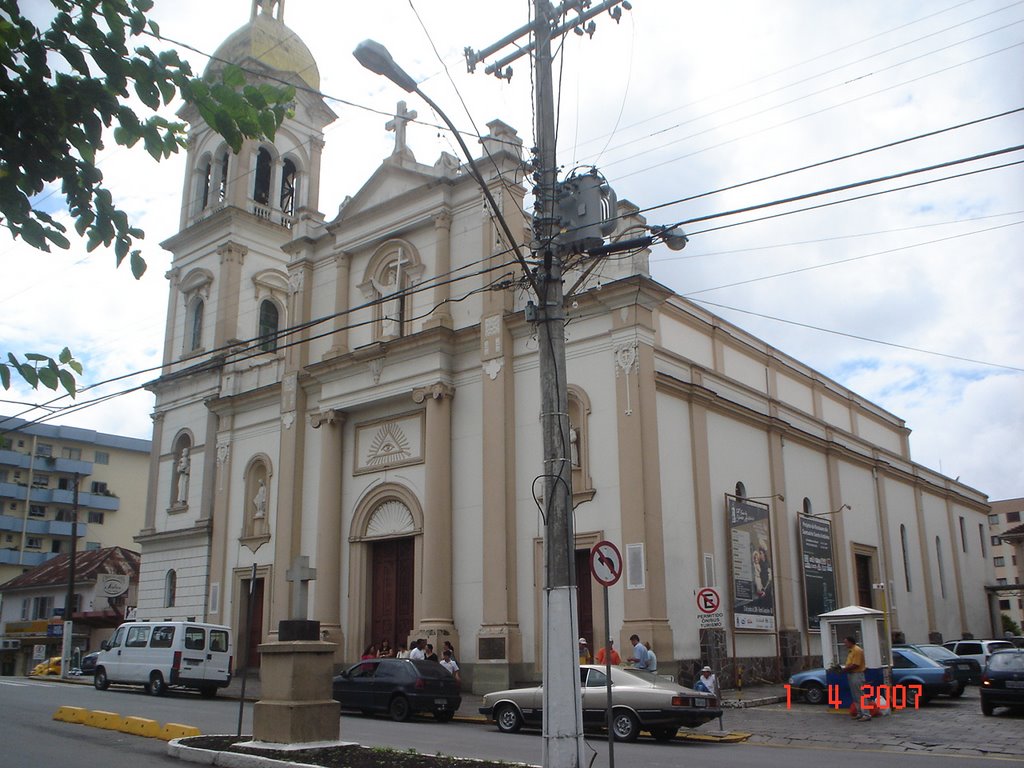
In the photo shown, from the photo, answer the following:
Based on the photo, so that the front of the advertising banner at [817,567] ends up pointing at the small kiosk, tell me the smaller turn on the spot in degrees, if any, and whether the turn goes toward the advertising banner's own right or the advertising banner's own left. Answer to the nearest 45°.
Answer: approximately 45° to the advertising banner's own right

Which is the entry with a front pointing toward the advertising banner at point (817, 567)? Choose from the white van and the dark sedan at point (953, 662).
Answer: the dark sedan

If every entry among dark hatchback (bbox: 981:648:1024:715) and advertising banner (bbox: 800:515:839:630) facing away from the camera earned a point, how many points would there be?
1

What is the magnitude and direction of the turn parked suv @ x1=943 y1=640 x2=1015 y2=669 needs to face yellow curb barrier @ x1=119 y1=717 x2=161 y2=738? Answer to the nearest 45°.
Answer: approximately 90° to its left

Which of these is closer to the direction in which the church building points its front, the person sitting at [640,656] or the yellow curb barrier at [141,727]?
the yellow curb barrier

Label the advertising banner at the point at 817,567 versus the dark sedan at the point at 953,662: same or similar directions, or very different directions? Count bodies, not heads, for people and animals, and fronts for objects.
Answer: very different directions

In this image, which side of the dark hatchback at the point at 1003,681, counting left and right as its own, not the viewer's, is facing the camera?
back

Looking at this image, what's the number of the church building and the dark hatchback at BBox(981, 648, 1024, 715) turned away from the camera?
1

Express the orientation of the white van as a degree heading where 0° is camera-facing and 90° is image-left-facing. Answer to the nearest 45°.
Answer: approximately 135°

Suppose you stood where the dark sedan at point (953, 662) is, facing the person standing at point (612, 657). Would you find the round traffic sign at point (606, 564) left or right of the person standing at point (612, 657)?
left

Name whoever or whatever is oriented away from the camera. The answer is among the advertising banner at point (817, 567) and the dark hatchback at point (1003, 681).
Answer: the dark hatchback

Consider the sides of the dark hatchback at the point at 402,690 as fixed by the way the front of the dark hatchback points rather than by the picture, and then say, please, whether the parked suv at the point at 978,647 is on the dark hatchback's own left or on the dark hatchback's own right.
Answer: on the dark hatchback's own right

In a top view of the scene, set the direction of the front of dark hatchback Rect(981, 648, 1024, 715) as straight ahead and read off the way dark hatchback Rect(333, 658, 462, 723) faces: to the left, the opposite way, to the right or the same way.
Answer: to the left

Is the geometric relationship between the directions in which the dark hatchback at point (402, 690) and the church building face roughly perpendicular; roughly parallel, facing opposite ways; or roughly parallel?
roughly perpendicular

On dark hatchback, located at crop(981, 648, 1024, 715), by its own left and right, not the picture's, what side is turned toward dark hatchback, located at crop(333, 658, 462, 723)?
left

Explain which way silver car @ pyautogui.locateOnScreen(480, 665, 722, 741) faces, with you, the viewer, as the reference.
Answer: facing away from the viewer and to the left of the viewer

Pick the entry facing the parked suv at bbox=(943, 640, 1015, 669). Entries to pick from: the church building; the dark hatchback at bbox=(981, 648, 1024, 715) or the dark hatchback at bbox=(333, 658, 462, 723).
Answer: the dark hatchback at bbox=(981, 648, 1024, 715)
